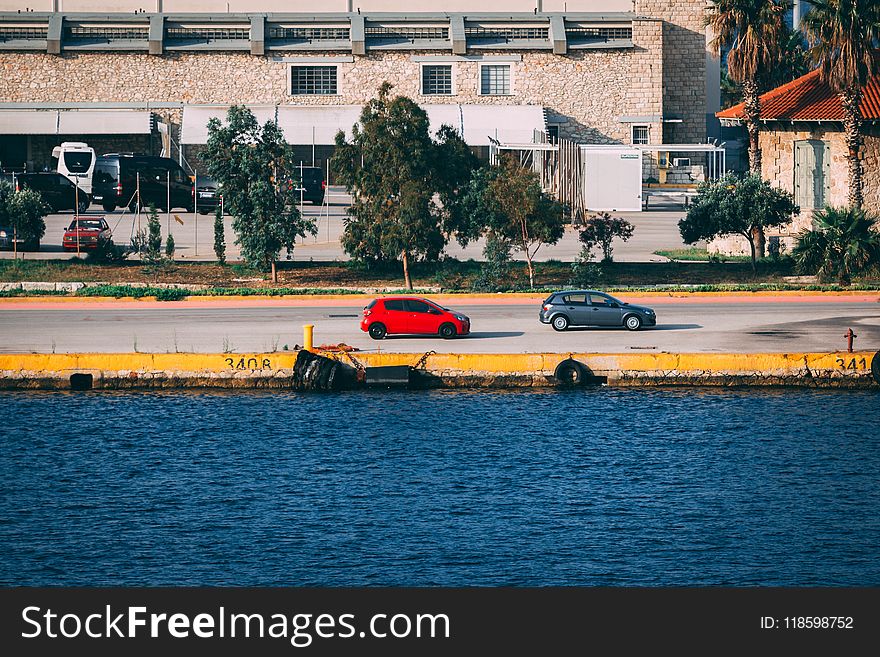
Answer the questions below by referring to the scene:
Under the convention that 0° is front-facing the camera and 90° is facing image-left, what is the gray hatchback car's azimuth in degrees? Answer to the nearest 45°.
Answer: approximately 270°

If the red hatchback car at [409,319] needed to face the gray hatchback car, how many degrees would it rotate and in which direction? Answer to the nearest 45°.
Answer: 0° — it already faces it

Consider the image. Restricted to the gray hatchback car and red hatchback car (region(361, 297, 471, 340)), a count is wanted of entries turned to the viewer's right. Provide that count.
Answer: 2

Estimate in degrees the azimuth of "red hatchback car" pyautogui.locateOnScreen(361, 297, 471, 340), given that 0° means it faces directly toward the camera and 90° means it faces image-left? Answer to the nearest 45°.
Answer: approximately 270°

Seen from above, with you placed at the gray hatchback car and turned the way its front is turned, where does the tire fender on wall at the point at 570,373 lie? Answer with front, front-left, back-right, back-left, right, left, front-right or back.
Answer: right

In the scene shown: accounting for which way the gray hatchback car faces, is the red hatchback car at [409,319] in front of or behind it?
behind

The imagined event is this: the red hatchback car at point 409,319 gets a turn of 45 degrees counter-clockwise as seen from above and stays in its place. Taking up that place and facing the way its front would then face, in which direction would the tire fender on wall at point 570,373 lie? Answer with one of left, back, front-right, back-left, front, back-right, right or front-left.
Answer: right
